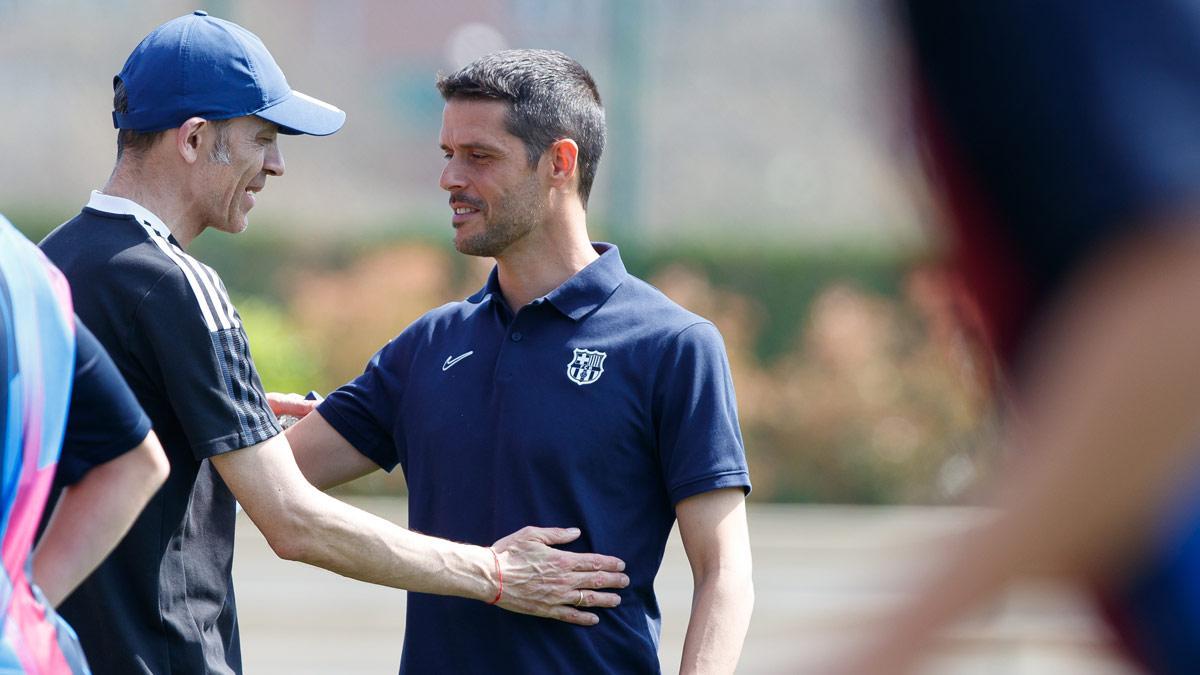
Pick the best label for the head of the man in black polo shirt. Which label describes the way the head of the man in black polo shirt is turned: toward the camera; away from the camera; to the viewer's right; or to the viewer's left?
to the viewer's right

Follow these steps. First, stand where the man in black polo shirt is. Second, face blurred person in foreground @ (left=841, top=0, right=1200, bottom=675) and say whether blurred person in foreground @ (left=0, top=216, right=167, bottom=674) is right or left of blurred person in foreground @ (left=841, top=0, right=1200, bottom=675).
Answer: right

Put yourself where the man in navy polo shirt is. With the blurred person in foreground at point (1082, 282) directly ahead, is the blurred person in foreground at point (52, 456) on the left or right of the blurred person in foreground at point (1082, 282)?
right

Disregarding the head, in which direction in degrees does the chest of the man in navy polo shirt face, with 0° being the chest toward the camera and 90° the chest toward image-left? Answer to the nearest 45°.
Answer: approximately 45°

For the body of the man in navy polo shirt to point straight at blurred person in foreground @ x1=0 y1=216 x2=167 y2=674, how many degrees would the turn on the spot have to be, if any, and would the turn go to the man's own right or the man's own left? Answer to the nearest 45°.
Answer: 0° — they already face them

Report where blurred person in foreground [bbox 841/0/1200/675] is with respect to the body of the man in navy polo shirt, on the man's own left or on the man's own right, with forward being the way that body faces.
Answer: on the man's own left
